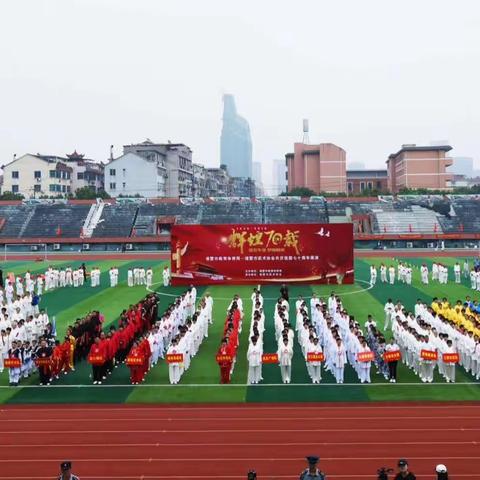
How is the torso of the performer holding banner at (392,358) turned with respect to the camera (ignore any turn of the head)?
toward the camera

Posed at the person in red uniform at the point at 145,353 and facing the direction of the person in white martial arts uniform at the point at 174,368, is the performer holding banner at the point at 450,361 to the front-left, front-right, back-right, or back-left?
front-left

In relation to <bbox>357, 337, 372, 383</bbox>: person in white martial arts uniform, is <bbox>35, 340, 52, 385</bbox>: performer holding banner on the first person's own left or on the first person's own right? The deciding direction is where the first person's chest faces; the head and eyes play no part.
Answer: on the first person's own right

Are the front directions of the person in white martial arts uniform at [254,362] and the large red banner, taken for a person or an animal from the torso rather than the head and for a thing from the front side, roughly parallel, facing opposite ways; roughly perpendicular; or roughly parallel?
roughly parallel

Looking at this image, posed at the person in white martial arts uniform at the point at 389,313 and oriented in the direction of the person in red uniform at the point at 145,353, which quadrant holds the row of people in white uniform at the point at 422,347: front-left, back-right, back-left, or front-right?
front-left

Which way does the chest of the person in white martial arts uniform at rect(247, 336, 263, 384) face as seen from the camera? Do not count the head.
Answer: toward the camera

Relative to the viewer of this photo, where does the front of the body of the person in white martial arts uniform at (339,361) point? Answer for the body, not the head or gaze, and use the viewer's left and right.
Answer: facing the viewer

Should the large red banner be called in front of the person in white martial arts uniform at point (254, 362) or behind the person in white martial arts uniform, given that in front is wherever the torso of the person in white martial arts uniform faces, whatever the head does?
behind

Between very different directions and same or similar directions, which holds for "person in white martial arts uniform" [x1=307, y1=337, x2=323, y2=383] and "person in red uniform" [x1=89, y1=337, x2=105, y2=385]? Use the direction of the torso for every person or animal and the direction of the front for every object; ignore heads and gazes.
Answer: same or similar directions

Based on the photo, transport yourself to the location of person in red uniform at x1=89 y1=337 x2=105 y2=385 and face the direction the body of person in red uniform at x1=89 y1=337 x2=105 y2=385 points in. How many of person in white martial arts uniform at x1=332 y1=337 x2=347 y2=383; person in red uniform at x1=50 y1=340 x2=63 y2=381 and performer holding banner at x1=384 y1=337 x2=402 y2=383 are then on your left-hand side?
2

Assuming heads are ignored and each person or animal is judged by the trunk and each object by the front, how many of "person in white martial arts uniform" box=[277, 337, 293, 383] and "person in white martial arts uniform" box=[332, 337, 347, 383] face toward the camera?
2

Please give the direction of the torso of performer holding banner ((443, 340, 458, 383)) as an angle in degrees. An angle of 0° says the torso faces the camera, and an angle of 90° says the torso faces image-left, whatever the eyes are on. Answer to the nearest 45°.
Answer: approximately 0°

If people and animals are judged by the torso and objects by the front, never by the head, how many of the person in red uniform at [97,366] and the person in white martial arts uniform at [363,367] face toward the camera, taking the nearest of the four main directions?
2

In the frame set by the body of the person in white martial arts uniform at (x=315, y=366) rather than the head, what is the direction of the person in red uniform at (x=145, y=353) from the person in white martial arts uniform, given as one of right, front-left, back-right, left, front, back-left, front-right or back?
right

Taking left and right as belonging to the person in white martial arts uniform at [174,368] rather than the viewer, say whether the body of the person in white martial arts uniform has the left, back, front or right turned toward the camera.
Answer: front

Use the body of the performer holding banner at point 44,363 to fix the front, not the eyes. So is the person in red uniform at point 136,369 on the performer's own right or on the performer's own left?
on the performer's own left

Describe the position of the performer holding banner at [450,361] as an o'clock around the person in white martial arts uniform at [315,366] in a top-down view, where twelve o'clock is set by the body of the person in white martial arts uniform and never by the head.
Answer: The performer holding banner is roughly at 9 o'clock from the person in white martial arts uniform.
